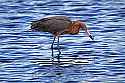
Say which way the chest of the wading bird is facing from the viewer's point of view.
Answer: to the viewer's right
